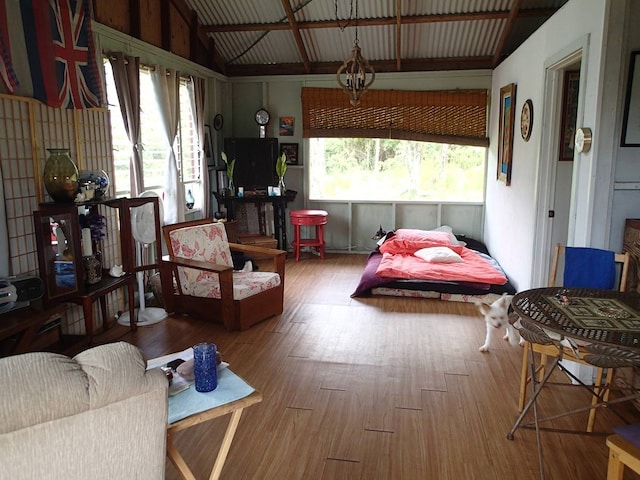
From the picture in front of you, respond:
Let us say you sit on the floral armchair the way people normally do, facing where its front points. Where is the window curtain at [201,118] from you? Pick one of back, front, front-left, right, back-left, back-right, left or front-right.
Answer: back-left

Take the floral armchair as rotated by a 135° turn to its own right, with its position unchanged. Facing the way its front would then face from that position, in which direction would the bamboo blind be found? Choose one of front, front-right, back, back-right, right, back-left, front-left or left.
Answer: back-right

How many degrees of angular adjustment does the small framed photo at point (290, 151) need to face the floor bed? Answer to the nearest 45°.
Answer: approximately 45° to its left

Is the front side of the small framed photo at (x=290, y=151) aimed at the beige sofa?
yes

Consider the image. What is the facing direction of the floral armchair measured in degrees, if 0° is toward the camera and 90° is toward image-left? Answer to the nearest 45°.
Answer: approximately 315°

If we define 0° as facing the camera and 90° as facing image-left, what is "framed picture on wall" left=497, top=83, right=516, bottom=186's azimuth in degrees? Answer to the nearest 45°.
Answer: approximately 90°

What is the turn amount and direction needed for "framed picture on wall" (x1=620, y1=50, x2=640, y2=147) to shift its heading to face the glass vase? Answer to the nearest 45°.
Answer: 0° — it already faces it

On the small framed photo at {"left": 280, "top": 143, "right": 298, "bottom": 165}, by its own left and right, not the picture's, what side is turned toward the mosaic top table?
front

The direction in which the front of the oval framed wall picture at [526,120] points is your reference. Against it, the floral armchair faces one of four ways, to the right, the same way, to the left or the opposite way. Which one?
the opposite way

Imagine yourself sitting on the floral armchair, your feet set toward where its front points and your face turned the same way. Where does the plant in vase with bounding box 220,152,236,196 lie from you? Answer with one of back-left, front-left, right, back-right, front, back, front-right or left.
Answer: back-left
